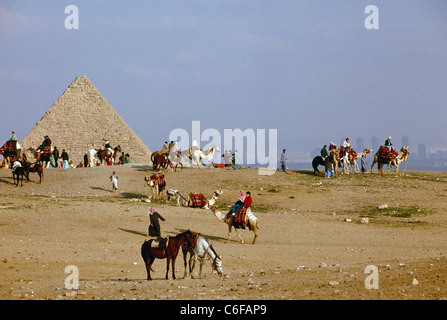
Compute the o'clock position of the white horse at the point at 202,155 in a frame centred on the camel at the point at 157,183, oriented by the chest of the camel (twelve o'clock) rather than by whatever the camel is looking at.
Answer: The white horse is roughly at 5 o'clock from the camel.

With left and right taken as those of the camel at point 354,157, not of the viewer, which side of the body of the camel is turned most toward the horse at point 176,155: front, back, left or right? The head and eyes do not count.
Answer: back

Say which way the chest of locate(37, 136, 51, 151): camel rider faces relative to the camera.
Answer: to the viewer's left

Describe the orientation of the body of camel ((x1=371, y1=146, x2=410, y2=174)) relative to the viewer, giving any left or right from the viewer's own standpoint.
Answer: facing to the right of the viewer

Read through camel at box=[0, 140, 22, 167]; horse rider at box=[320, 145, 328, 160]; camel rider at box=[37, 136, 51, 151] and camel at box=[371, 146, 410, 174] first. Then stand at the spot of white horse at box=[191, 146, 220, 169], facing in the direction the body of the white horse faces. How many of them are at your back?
2

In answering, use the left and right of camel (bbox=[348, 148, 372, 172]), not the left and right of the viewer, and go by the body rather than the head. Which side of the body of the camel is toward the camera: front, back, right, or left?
right

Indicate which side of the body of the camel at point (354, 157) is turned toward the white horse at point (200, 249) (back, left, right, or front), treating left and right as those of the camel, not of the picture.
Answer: right

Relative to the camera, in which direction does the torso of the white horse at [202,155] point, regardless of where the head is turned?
to the viewer's right

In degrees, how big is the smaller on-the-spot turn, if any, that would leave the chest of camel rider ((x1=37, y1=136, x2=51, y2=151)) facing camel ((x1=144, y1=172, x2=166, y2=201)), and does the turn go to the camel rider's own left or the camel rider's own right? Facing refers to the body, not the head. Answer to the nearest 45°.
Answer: approximately 90° to the camel rider's own left

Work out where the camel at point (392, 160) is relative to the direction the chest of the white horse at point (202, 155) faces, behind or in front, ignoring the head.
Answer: in front
